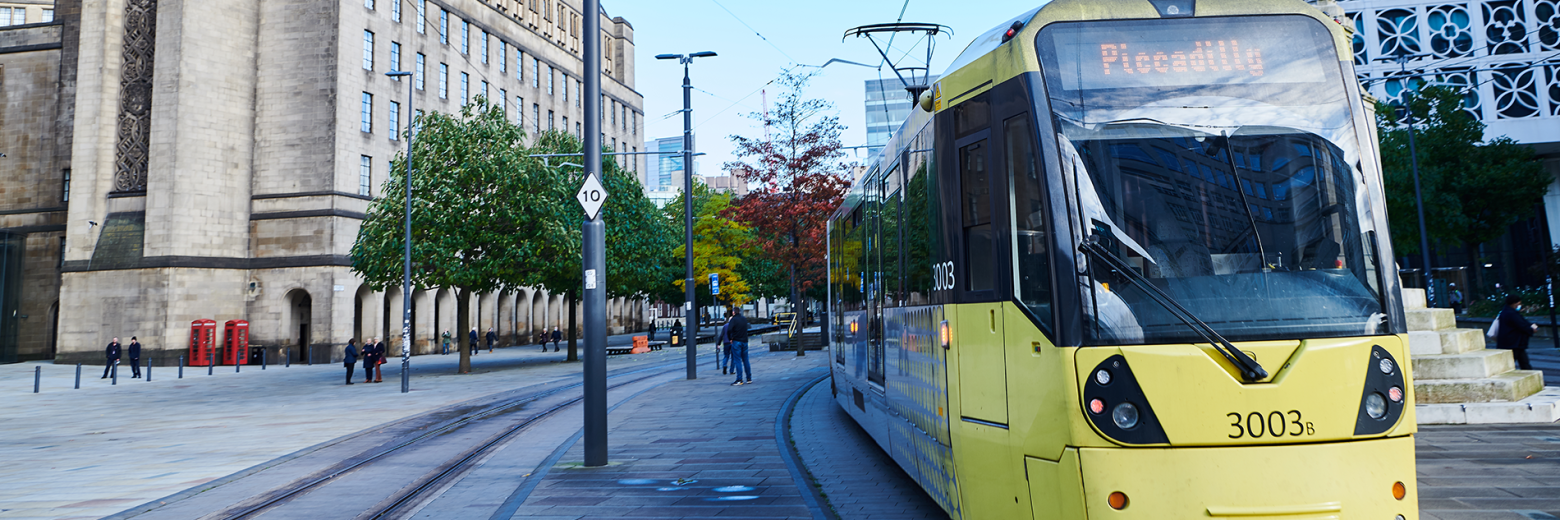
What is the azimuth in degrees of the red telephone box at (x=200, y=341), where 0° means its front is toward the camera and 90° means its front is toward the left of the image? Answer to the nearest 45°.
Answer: approximately 315°

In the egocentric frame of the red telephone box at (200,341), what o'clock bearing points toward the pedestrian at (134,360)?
The pedestrian is roughly at 2 o'clock from the red telephone box.

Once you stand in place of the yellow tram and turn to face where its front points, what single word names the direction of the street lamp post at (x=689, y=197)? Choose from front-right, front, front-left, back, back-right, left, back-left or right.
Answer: back

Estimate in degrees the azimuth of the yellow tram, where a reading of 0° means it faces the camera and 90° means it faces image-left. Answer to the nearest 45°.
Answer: approximately 315°

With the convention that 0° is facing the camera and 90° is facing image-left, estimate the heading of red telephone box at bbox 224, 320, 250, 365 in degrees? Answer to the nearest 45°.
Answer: approximately 315°

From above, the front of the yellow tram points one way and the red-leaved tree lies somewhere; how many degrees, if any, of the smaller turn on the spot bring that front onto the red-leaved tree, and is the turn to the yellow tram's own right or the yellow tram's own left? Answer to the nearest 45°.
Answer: approximately 180°
